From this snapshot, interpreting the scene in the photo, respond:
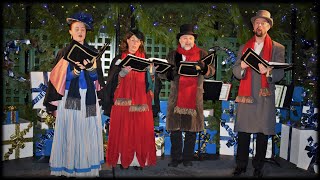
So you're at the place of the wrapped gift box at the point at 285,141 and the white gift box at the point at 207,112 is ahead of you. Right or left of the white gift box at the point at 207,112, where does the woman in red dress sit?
left

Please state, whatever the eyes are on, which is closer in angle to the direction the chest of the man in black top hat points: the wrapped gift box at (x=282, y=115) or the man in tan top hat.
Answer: the man in tan top hat

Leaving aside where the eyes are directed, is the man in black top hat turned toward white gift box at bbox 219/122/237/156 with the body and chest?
no

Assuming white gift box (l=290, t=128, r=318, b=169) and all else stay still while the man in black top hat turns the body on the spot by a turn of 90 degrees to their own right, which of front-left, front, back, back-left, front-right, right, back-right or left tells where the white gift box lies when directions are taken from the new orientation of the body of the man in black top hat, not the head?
back

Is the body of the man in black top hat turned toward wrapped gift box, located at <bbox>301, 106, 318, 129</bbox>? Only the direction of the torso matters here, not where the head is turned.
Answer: no

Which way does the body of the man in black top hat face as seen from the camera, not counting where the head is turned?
toward the camera

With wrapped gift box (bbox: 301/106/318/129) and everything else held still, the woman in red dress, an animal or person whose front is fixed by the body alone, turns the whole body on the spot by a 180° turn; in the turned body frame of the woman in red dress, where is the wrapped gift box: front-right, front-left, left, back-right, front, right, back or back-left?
right

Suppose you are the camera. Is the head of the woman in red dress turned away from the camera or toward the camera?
toward the camera

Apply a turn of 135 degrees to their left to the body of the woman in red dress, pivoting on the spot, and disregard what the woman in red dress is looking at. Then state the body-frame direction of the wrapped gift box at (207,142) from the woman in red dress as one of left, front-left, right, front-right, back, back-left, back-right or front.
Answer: front

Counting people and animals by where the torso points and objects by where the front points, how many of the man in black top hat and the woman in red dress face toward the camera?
2

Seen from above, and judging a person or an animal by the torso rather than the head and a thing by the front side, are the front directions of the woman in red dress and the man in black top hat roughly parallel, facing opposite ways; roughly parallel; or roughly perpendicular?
roughly parallel

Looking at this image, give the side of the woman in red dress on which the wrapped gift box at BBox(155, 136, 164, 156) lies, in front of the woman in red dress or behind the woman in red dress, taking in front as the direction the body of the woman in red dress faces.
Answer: behind

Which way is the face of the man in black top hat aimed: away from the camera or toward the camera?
toward the camera

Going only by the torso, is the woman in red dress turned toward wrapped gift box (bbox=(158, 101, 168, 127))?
no

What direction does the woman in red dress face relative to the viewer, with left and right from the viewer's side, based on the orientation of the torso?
facing the viewer
